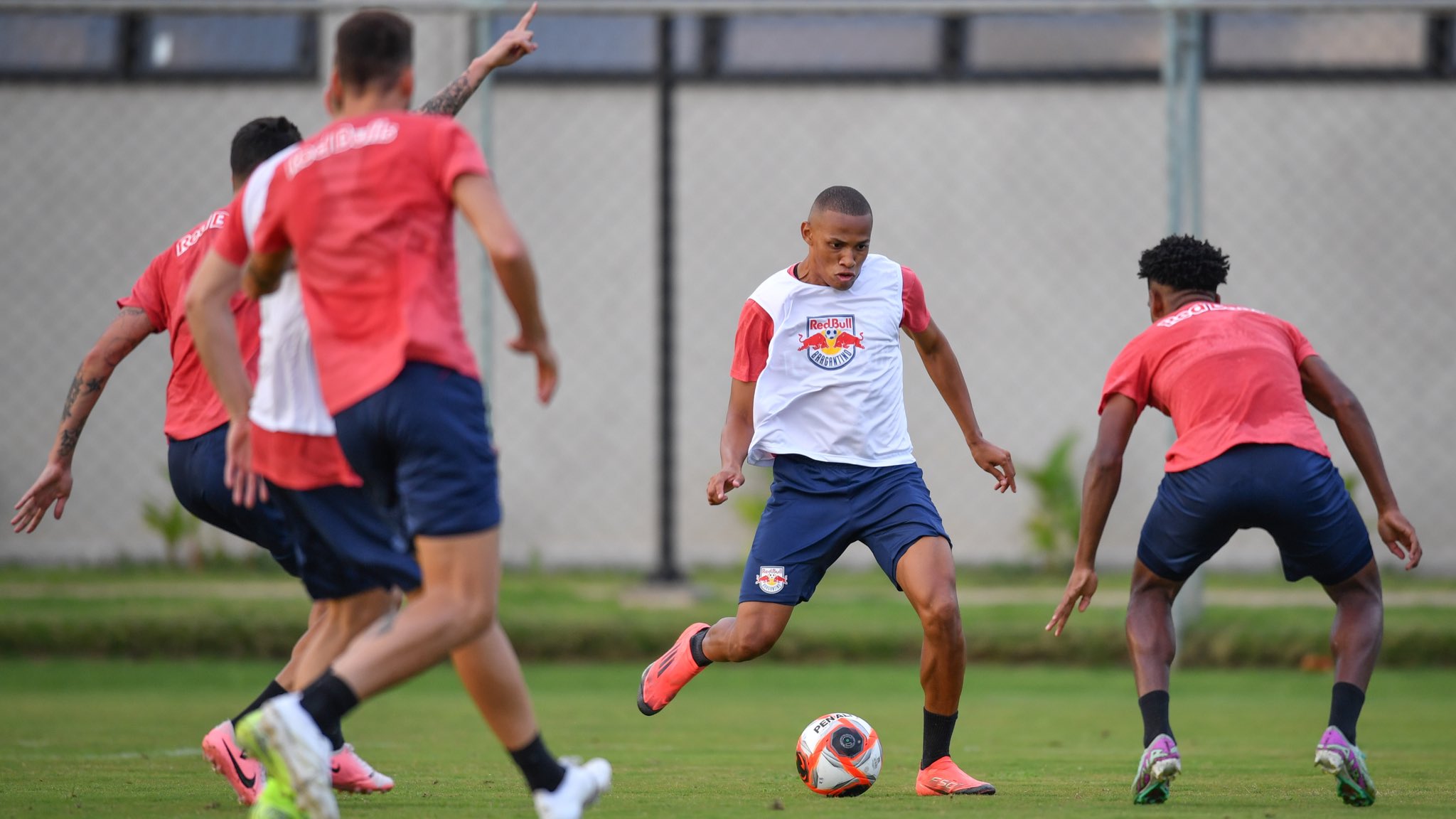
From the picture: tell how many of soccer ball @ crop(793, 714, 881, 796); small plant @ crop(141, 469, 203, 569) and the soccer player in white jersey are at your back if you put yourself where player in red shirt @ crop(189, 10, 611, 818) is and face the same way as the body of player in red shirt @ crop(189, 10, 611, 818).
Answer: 0

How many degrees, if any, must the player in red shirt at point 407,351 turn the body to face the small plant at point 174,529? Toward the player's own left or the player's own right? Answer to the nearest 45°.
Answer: approximately 45° to the player's own left

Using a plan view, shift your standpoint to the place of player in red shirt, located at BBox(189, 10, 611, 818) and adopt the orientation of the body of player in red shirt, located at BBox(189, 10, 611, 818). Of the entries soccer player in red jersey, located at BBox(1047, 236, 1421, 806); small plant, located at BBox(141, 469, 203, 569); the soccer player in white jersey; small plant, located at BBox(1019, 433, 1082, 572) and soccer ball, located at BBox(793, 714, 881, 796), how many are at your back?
0

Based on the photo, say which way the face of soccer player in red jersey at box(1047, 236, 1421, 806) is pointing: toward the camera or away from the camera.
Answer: away from the camera

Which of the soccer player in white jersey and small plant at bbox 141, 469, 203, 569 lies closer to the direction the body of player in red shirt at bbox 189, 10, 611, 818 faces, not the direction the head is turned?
the soccer player in white jersey

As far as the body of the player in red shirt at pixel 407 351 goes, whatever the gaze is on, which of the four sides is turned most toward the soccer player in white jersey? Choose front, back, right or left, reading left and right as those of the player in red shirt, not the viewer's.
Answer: front

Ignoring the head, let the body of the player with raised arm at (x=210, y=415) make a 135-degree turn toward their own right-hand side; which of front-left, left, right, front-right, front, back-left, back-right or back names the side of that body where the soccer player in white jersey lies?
left

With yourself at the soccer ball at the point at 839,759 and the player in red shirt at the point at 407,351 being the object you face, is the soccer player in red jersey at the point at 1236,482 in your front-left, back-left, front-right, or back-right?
back-left

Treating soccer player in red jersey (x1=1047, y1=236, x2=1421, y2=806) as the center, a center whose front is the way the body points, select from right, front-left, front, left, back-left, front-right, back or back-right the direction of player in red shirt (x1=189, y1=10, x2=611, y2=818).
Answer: back-left

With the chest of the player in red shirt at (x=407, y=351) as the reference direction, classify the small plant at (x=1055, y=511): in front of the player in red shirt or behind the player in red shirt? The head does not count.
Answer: in front

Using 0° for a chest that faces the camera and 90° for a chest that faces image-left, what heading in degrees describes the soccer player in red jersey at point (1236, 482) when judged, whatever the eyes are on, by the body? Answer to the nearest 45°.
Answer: approximately 180°

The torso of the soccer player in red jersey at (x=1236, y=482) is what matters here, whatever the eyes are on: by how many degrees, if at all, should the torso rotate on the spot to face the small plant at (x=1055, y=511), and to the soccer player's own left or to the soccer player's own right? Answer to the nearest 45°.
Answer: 0° — they already face it

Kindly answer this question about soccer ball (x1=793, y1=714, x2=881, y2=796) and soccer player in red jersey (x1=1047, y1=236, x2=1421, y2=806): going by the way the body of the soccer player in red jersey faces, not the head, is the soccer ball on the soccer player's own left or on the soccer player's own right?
on the soccer player's own left

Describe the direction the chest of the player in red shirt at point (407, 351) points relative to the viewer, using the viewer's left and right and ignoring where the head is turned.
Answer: facing away from the viewer and to the right of the viewer

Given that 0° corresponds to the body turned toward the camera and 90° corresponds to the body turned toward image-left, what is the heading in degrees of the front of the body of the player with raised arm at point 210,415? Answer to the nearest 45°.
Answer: approximately 225°

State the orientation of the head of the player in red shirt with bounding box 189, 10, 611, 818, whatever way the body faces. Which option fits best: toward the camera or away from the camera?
away from the camera
